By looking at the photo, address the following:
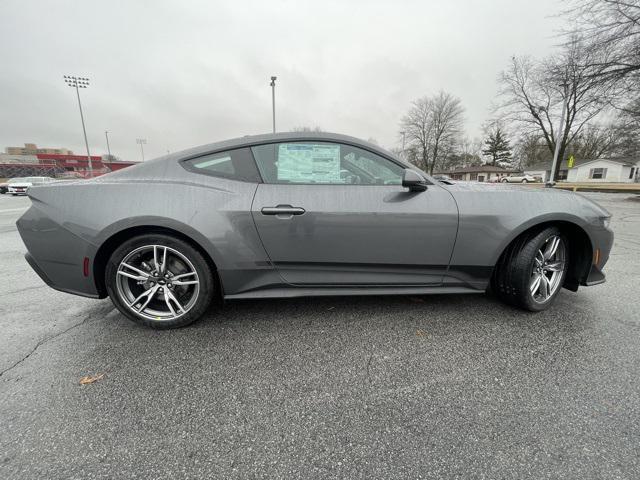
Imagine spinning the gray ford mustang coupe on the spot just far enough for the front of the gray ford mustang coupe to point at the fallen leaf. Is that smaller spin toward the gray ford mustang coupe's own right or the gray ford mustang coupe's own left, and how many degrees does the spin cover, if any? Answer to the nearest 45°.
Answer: approximately 135° to the gray ford mustang coupe's own right

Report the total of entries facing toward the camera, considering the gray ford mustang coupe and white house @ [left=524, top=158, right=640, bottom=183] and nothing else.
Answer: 1

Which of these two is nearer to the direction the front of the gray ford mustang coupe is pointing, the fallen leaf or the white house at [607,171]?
the white house

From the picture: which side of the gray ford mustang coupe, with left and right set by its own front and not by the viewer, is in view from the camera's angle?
right

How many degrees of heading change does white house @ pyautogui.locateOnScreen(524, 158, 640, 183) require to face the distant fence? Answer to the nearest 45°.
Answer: approximately 45° to its right

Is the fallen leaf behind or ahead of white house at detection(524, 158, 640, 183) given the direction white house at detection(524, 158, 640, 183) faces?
ahead

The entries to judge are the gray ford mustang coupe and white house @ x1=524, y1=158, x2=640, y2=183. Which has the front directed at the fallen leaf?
the white house

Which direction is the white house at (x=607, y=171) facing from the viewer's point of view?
toward the camera

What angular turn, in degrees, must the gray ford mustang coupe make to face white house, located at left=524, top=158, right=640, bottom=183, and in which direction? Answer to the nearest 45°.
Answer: approximately 45° to its left

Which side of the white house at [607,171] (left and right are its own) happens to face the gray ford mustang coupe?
front
